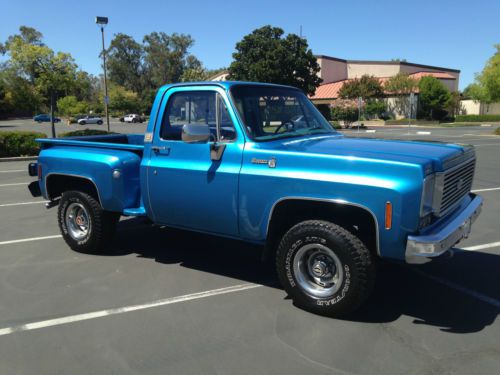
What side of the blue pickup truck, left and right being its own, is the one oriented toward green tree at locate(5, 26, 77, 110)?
back

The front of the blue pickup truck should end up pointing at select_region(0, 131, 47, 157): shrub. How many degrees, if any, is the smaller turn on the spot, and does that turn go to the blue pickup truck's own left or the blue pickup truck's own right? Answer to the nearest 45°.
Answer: approximately 180°

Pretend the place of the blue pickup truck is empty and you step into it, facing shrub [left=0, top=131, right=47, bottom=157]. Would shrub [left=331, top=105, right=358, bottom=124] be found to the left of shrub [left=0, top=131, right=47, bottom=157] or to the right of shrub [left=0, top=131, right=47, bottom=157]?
right

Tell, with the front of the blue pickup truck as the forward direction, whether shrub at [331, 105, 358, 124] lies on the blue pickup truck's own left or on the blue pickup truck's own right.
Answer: on the blue pickup truck's own left

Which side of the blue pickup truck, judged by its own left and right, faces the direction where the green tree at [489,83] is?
left

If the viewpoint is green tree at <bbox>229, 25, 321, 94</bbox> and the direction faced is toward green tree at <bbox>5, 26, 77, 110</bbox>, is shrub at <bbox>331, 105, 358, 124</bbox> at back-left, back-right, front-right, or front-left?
back-left

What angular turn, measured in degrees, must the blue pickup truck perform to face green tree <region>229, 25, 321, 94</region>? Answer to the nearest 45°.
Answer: approximately 135° to its left

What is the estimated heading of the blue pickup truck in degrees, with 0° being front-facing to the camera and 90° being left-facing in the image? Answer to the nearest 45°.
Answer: approximately 315°
